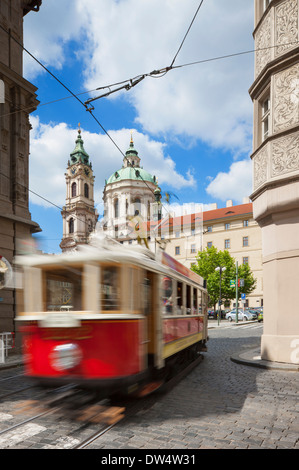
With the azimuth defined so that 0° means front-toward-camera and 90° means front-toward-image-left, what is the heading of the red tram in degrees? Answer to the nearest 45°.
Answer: approximately 45°

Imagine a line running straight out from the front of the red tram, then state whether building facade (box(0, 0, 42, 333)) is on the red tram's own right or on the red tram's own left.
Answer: on the red tram's own right
